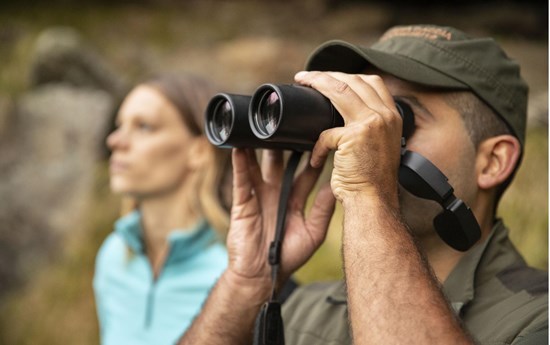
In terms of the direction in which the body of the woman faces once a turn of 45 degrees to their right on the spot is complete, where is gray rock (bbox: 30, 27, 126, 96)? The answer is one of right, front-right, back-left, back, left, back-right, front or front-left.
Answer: right

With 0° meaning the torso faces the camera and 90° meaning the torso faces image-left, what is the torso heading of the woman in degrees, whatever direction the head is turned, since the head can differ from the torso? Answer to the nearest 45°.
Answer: approximately 45°

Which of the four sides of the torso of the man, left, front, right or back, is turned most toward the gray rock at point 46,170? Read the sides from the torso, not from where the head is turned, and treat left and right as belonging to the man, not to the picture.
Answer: right

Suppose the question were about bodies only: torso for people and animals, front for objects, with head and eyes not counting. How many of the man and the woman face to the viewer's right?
0

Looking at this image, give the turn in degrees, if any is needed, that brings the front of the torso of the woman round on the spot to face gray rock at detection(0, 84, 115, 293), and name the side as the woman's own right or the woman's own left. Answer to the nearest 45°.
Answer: approximately 135° to the woman's own right

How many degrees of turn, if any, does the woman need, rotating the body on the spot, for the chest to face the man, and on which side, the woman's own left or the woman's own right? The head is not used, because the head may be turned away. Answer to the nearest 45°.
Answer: approximately 45° to the woman's own left

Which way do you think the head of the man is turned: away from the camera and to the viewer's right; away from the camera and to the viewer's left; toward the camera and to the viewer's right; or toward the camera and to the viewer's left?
toward the camera and to the viewer's left

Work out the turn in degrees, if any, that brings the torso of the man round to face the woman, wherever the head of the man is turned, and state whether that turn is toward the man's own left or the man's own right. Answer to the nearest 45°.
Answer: approximately 90° to the man's own right

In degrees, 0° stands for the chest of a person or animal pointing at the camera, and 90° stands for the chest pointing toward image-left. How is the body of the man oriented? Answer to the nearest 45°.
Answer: approximately 45°
